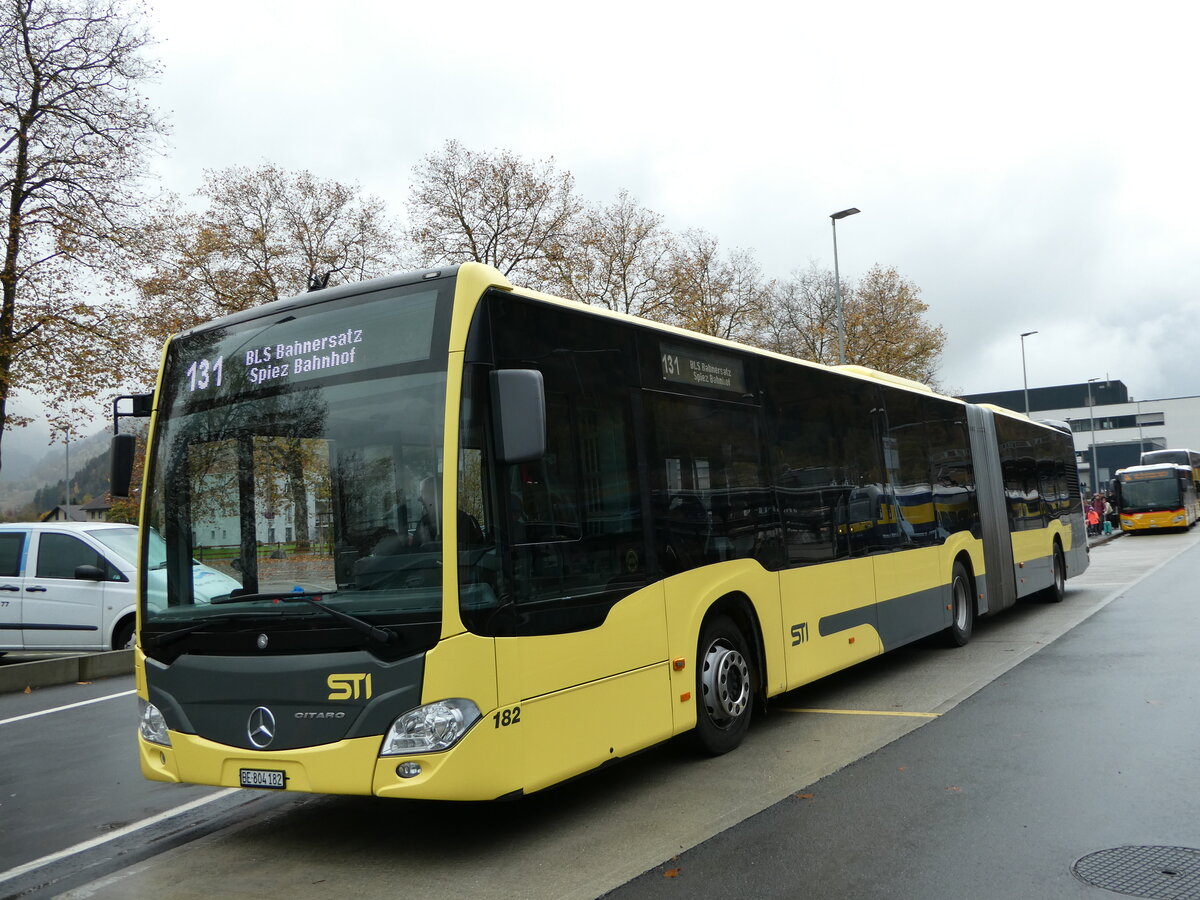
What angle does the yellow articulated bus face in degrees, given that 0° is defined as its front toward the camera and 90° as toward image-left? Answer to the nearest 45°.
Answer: approximately 45°

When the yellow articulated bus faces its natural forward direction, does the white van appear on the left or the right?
on its right

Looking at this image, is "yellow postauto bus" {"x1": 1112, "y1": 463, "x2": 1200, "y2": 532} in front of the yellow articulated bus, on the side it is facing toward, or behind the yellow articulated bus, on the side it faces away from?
behind

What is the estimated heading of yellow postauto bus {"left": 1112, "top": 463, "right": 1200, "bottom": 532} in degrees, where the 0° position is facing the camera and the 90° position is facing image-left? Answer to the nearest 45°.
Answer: approximately 0°
